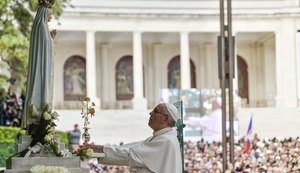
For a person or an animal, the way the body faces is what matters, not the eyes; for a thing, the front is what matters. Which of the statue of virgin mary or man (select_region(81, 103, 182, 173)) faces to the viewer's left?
the man

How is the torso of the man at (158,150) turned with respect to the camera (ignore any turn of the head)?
to the viewer's left

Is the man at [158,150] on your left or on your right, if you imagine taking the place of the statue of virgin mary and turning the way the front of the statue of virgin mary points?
on your right

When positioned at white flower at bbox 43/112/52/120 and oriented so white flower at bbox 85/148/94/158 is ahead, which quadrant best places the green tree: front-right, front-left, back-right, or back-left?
back-left

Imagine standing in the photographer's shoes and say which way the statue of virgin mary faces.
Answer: facing to the right of the viewer

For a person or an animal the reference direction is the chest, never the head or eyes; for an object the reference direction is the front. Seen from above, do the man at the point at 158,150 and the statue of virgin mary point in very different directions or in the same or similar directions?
very different directions
